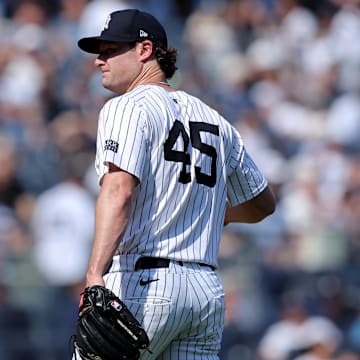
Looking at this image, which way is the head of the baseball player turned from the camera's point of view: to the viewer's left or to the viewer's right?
to the viewer's left

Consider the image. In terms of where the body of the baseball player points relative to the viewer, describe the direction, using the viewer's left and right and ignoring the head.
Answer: facing away from the viewer and to the left of the viewer
